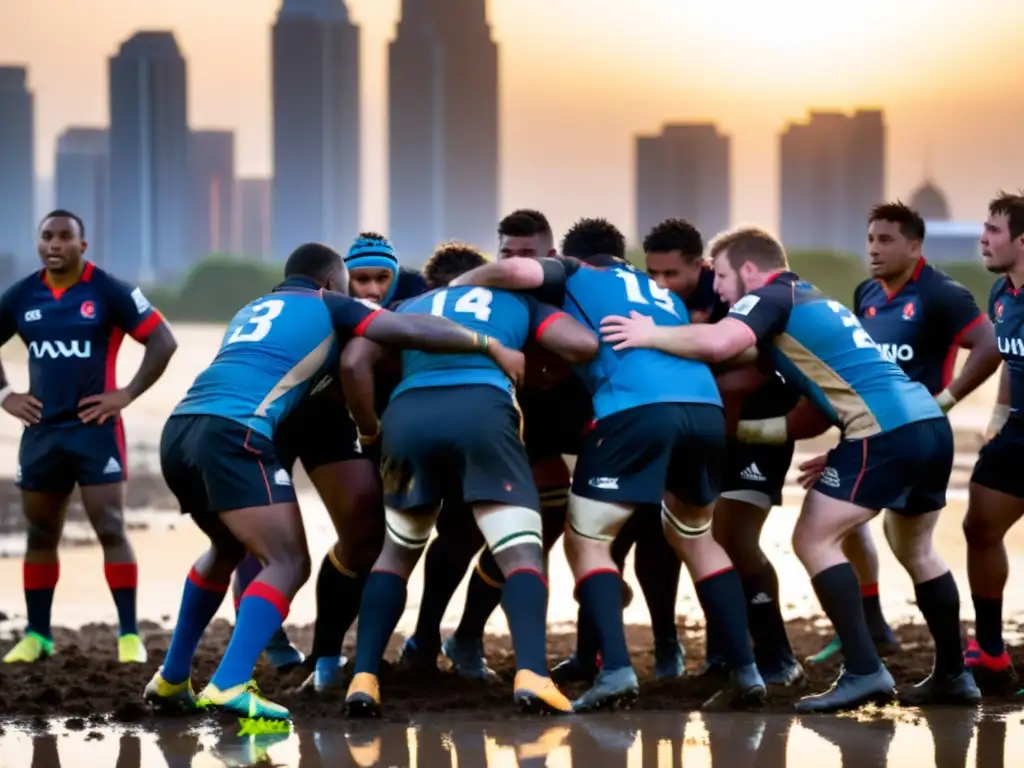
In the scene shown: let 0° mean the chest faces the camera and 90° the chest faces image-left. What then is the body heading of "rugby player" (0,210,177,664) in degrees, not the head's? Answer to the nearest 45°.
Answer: approximately 0°

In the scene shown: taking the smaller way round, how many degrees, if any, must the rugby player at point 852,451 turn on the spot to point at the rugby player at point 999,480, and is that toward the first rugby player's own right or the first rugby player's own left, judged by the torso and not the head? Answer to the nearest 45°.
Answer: approximately 135° to the first rugby player's own right

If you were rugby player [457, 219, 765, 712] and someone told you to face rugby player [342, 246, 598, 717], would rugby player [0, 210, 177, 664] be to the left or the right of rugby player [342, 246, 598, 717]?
right

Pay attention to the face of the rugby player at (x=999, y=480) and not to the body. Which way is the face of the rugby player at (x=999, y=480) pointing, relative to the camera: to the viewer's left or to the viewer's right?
to the viewer's left

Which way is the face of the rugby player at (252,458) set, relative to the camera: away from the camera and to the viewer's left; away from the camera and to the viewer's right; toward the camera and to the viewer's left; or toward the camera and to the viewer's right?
away from the camera and to the viewer's right

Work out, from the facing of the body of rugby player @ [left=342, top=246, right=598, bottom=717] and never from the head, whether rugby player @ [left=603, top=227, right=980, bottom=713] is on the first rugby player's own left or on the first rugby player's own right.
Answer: on the first rugby player's own right

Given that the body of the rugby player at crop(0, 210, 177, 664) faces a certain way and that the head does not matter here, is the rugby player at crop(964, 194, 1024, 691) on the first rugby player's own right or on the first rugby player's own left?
on the first rugby player's own left

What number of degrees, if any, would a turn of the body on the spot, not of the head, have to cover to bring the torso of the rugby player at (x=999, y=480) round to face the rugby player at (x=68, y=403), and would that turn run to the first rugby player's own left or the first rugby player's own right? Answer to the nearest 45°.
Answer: approximately 45° to the first rugby player's own right

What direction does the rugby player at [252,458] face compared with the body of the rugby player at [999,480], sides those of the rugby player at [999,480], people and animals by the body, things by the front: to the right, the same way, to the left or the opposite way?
the opposite way

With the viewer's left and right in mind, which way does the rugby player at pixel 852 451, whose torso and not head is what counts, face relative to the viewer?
facing to the left of the viewer

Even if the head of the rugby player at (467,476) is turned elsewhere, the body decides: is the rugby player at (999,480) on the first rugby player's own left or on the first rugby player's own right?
on the first rugby player's own right

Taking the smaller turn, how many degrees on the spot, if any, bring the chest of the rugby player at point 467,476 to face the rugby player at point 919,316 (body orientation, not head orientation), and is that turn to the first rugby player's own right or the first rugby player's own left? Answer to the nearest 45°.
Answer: approximately 45° to the first rugby player's own right
